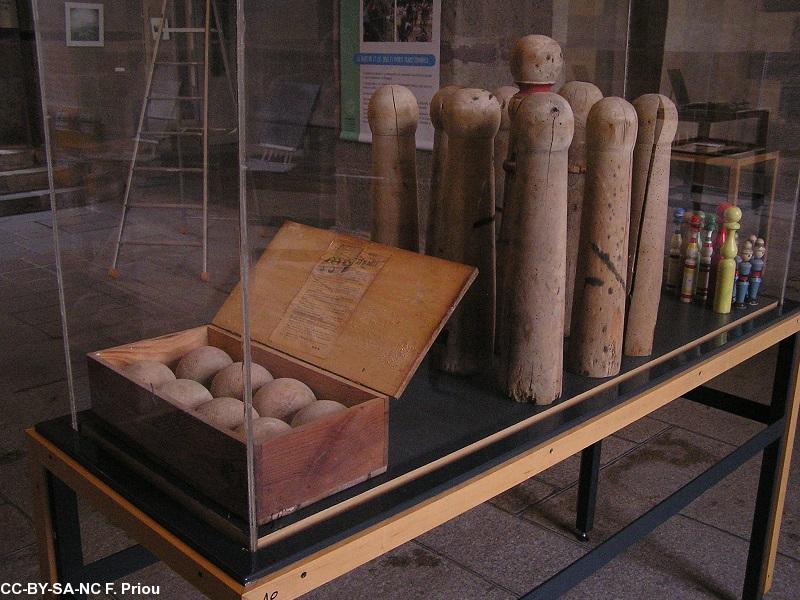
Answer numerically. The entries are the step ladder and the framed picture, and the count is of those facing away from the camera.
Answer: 0

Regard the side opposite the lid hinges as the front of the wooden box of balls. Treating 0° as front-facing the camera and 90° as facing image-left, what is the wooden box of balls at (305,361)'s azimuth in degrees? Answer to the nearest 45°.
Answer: approximately 45°

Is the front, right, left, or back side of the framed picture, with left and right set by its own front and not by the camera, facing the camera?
front
